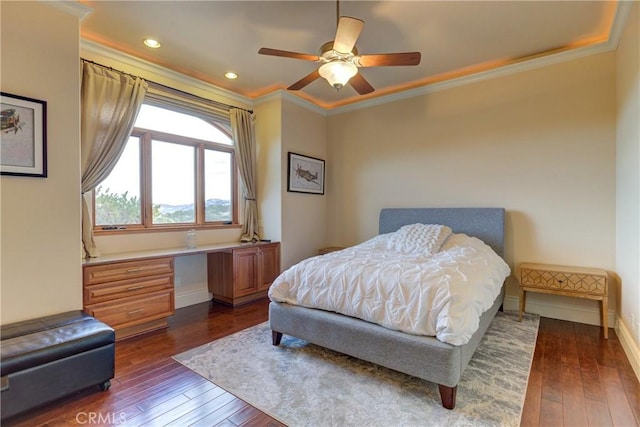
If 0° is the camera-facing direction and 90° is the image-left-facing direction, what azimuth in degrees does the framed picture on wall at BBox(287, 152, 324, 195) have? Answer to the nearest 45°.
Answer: approximately 315°

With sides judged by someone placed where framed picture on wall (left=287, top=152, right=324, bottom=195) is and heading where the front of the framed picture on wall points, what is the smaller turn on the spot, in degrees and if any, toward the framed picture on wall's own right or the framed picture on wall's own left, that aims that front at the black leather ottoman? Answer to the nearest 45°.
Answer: approximately 90° to the framed picture on wall's own right

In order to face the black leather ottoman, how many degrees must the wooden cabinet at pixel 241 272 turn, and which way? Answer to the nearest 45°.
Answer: approximately 90° to its right

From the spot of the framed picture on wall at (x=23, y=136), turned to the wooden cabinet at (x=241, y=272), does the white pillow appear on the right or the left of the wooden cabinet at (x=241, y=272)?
right

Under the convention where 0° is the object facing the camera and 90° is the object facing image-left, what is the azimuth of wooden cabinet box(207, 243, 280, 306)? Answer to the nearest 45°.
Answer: approximately 315°

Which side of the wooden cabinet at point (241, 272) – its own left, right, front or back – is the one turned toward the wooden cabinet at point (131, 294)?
right

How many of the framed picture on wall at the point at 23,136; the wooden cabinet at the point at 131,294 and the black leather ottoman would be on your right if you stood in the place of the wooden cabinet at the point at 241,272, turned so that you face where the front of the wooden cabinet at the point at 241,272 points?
3

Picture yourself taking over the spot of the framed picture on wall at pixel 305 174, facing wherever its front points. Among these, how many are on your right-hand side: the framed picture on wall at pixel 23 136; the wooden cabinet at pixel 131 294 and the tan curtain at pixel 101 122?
3

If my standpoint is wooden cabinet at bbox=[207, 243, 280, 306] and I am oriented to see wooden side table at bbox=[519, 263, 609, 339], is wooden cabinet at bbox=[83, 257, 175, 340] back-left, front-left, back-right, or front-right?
back-right
